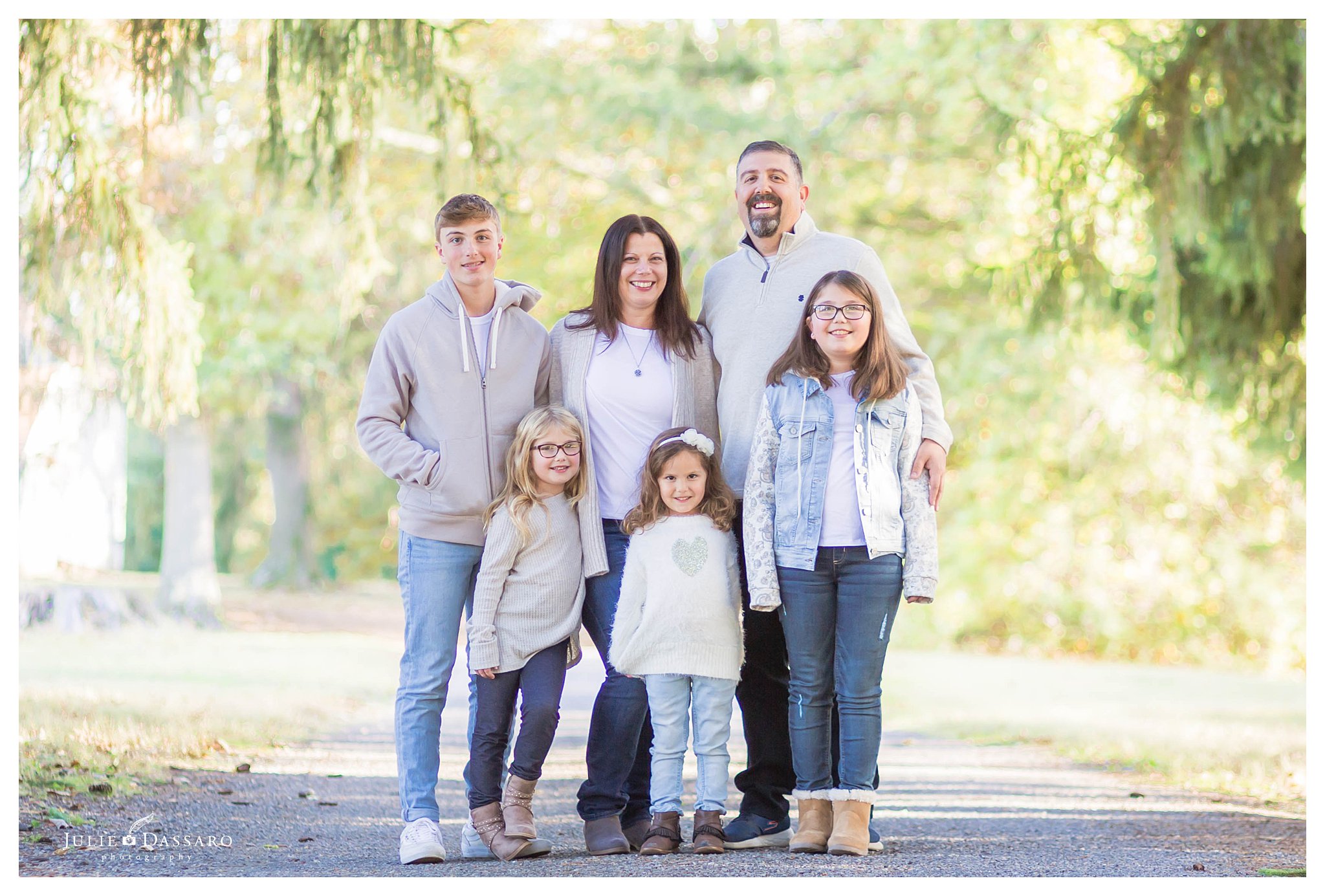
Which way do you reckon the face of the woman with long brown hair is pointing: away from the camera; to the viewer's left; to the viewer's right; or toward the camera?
toward the camera

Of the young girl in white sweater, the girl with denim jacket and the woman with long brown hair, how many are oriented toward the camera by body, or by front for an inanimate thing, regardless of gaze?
3

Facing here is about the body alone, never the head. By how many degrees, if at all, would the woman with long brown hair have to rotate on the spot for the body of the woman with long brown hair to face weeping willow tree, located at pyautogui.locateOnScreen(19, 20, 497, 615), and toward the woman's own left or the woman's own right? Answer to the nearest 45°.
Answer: approximately 135° to the woman's own right

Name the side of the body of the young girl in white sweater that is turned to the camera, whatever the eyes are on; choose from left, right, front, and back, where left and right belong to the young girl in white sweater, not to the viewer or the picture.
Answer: front

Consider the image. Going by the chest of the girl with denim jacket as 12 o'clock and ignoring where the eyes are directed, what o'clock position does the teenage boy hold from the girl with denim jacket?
The teenage boy is roughly at 3 o'clock from the girl with denim jacket.

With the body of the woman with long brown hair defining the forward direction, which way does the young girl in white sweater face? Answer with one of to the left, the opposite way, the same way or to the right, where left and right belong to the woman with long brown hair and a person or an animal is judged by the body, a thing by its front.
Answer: the same way

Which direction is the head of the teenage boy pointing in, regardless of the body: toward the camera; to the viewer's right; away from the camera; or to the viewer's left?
toward the camera

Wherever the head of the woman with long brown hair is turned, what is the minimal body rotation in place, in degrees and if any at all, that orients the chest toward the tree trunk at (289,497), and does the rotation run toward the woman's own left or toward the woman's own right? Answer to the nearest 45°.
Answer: approximately 180°

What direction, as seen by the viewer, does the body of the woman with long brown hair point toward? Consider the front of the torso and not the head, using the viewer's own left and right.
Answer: facing the viewer

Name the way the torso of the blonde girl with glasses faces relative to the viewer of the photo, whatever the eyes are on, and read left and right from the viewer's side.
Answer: facing the viewer and to the right of the viewer

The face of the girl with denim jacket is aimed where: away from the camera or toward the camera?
toward the camera
